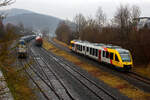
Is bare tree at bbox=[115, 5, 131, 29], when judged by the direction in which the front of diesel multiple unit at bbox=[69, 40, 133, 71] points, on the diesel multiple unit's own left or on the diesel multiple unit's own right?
on the diesel multiple unit's own left

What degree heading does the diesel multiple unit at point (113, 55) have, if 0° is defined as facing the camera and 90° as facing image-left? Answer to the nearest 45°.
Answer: approximately 315°

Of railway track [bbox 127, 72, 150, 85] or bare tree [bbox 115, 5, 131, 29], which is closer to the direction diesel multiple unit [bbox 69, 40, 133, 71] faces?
the railway track

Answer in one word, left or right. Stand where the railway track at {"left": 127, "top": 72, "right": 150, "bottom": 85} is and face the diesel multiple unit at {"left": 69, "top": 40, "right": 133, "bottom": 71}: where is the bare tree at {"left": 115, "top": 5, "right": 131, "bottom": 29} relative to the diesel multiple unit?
right

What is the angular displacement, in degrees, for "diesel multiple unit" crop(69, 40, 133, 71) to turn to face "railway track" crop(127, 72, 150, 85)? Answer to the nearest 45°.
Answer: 0° — it already faces it
